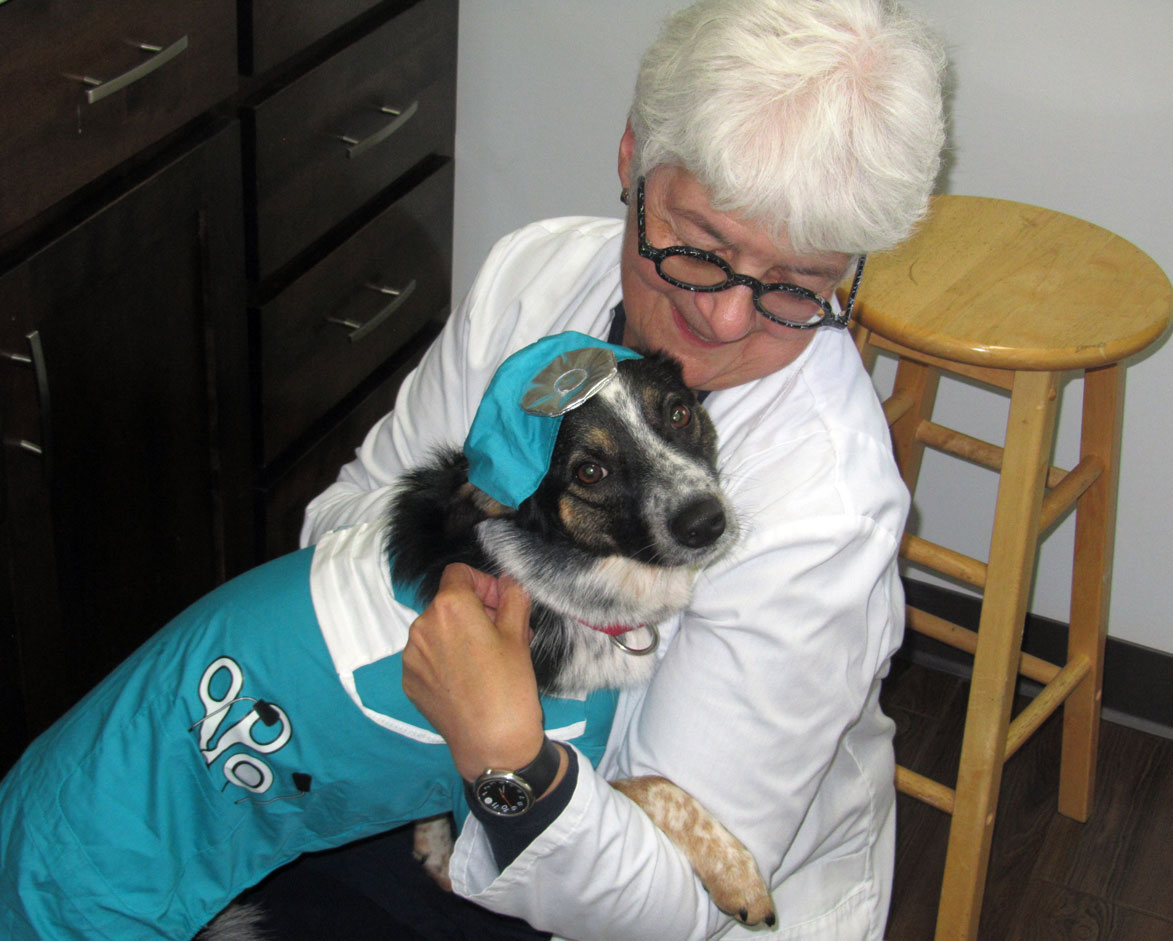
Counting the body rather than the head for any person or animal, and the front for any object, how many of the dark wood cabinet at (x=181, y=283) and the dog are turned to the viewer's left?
0

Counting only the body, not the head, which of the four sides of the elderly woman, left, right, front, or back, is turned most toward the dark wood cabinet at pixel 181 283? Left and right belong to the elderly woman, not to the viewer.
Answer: right

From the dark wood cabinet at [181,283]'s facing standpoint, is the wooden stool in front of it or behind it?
in front

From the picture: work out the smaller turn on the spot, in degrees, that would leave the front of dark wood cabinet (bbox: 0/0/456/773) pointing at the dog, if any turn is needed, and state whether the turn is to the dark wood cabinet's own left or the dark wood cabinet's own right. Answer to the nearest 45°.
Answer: approximately 45° to the dark wood cabinet's own right

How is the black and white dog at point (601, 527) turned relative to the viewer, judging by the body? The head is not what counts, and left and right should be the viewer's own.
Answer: facing the viewer and to the right of the viewer

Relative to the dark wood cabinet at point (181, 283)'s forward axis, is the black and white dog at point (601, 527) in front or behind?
in front

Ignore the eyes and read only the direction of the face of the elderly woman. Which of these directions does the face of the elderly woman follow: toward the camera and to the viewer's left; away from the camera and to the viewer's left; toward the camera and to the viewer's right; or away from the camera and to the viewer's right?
toward the camera and to the viewer's left

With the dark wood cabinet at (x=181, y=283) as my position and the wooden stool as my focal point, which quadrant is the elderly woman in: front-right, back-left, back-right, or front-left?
front-right

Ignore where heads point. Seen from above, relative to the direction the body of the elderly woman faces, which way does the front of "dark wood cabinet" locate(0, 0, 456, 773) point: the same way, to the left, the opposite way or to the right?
to the left

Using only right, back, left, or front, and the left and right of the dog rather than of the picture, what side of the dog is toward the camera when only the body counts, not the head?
right

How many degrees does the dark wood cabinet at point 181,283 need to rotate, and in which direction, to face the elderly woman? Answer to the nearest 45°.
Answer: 0° — it already faces them

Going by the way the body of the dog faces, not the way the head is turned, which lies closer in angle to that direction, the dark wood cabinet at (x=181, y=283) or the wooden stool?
the wooden stool

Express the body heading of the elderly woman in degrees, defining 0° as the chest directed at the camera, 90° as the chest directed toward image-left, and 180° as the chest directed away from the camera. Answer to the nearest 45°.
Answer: approximately 45°

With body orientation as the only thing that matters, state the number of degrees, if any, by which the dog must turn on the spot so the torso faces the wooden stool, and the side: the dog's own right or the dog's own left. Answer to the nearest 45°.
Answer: approximately 45° to the dog's own left
